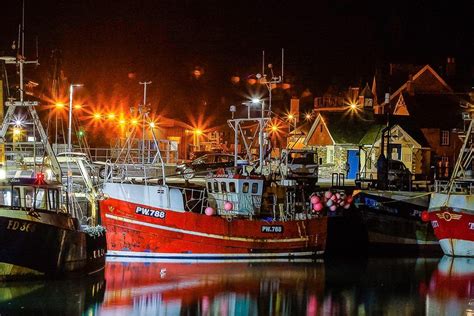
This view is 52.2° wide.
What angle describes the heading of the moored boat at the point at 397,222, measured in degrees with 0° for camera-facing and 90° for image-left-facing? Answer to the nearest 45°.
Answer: approximately 90°

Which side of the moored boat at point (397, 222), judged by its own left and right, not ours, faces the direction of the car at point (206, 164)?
front

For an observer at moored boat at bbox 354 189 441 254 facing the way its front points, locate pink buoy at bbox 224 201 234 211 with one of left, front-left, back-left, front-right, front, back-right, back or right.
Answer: front-left

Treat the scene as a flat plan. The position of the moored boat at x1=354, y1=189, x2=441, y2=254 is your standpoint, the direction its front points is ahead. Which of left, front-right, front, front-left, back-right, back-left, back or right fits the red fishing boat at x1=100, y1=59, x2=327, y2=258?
front-left

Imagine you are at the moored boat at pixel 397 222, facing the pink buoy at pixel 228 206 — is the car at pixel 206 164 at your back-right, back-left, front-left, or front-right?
front-right
